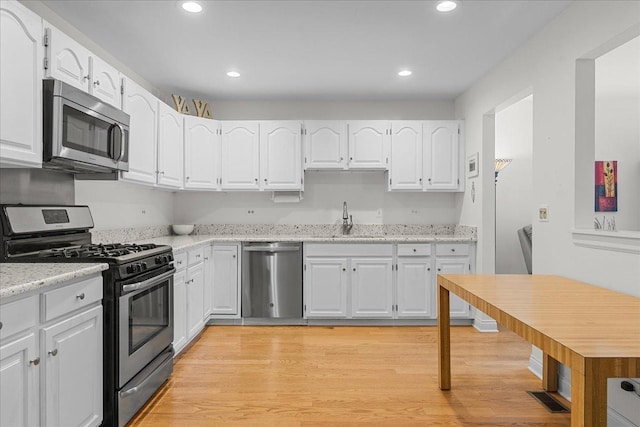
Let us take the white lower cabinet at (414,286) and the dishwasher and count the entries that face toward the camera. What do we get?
2

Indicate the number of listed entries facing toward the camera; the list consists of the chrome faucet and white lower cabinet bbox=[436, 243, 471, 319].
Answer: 2

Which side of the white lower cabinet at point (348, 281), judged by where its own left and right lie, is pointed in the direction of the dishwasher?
right

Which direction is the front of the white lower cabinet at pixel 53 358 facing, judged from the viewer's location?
facing the viewer and to the right of the viewer

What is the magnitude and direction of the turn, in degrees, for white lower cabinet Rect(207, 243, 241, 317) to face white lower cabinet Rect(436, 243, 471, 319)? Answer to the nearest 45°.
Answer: approximately 90° to its left

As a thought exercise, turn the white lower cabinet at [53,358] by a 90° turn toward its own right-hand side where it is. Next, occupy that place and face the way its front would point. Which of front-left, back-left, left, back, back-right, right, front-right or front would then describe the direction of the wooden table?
left

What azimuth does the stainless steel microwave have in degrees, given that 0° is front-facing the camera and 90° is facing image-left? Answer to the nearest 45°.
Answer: approximately 315°

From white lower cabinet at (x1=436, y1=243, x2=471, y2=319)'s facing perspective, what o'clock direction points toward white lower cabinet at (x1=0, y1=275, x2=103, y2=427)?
white lower cabinet at (x1=0, y1=275, x2=103, y2=427) is roughly at 1 o'clock from white lower cabinet at (x1=436, y1=243, x2=471, y2=319).

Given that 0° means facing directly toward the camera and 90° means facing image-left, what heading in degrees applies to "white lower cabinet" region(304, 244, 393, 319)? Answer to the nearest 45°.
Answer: approximately 0°

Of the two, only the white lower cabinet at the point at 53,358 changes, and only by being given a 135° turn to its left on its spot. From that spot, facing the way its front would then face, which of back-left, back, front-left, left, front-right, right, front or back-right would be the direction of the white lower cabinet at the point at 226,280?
front-right

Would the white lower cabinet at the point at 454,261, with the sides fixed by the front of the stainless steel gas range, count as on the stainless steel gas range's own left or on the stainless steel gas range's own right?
on the stainless steel gas range's own left

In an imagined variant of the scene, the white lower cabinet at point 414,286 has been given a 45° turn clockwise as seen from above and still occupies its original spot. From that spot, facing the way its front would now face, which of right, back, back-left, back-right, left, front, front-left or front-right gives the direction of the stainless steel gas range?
front

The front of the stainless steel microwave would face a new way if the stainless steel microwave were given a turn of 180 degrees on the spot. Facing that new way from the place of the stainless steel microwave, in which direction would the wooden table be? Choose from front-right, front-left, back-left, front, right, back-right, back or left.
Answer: back

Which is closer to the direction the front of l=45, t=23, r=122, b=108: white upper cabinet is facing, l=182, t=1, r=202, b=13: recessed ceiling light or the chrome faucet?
the recessed ceiling light

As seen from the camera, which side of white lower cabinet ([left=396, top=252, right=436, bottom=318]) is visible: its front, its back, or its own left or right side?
front

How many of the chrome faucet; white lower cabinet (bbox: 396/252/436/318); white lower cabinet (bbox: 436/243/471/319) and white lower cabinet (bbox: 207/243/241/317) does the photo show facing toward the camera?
4

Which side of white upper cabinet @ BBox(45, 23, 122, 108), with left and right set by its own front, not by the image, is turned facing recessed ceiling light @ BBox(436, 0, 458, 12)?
front

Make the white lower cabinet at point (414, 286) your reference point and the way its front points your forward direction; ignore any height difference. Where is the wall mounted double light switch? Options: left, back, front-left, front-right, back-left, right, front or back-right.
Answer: front-left

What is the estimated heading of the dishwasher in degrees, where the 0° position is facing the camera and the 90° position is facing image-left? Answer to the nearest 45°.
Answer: approximately 0°
